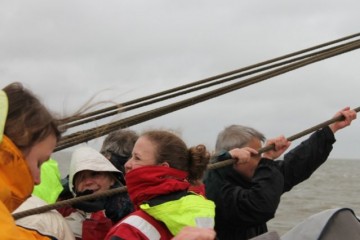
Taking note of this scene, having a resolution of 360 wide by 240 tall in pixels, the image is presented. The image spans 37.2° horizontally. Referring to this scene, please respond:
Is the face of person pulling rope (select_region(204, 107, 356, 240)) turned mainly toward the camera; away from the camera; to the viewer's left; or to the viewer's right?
to the viewer's right

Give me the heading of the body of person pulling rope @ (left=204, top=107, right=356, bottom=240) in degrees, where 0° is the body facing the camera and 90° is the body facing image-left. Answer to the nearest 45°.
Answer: approximately 270°
